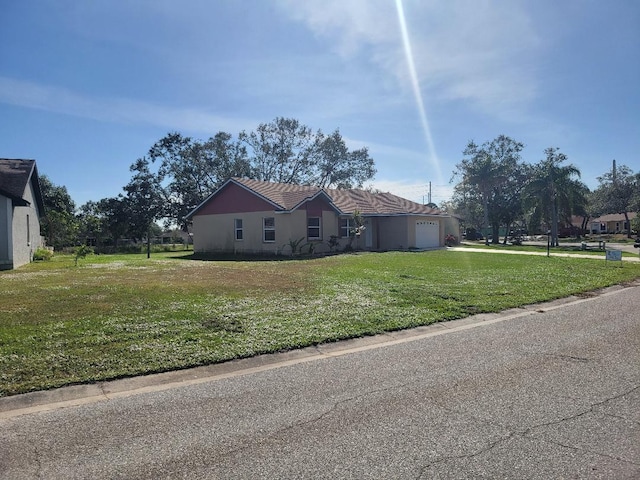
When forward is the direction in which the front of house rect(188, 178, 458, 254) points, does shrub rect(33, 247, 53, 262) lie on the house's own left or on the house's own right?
on the house's own right

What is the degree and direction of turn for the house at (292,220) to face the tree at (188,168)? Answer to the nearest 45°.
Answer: approximately 180°

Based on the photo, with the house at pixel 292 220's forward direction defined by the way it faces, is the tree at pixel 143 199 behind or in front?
behind

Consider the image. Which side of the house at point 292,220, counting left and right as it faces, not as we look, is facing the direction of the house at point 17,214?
right

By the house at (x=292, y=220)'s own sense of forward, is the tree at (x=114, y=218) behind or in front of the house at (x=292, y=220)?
behind

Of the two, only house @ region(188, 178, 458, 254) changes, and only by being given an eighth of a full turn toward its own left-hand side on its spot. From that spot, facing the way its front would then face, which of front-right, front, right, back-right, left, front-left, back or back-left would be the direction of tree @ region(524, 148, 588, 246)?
front-left

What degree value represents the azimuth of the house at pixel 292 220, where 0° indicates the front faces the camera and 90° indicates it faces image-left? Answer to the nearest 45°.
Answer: approximately 315°
